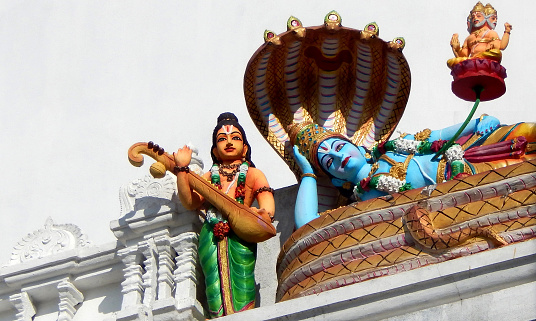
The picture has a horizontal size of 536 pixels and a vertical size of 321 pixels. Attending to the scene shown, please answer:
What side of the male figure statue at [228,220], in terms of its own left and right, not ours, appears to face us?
front

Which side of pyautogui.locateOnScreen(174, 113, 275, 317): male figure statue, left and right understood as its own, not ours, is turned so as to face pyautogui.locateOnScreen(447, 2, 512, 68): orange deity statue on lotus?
left

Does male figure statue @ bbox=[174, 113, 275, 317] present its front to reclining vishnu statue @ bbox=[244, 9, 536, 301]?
no
